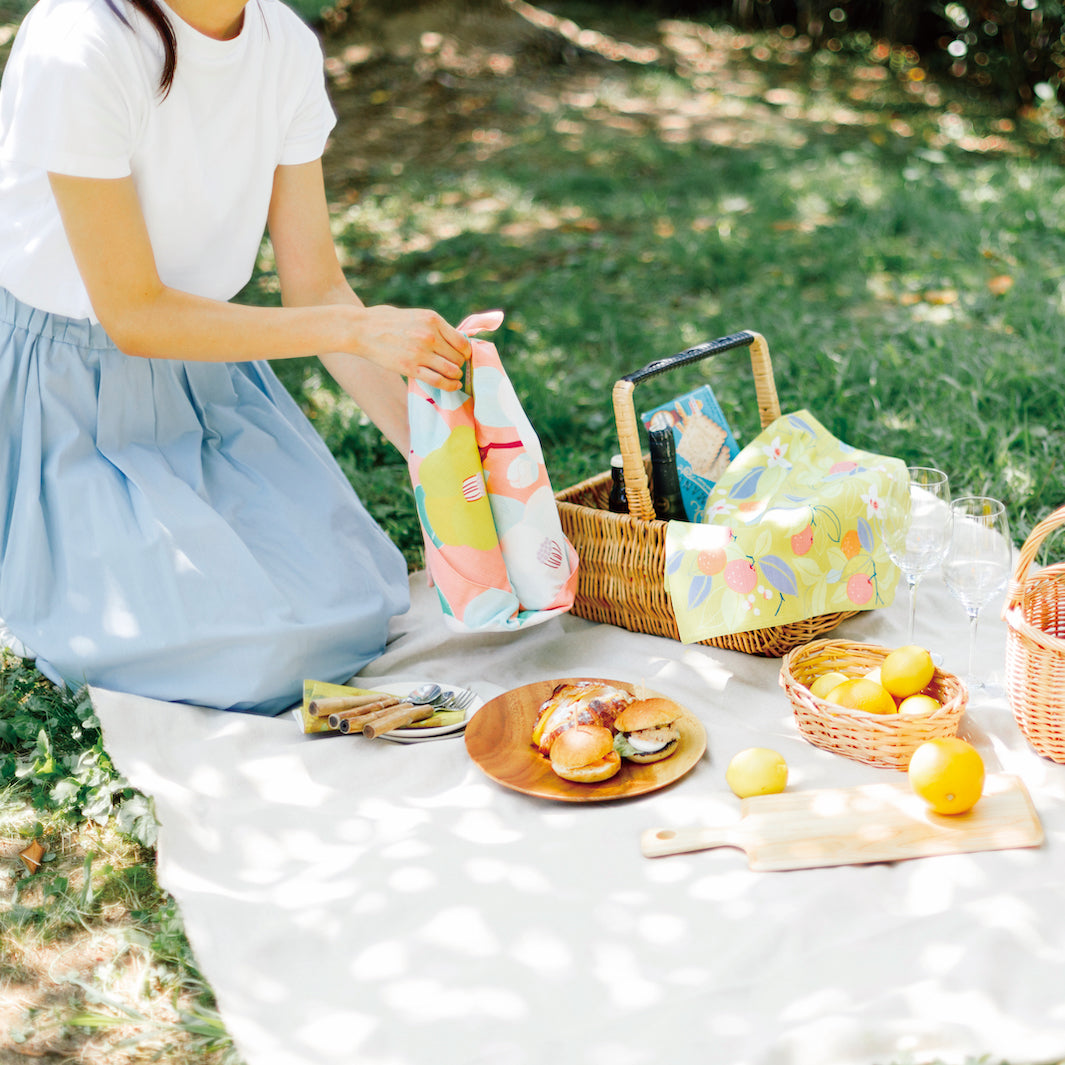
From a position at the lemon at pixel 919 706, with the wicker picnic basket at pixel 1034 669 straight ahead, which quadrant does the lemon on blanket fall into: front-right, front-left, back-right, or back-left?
back-right

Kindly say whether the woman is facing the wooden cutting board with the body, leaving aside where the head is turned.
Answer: yes

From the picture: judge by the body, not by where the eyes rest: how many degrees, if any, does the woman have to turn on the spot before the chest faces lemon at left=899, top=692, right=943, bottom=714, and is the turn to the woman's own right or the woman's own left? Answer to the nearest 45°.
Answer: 0° — they already face it

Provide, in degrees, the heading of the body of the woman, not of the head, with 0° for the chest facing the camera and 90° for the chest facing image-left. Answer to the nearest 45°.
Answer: approximately 315°

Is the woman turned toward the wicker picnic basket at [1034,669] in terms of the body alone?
yes

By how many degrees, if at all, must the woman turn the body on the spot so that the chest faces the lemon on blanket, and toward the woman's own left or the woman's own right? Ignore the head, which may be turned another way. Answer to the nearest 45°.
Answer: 0° — they already face it
